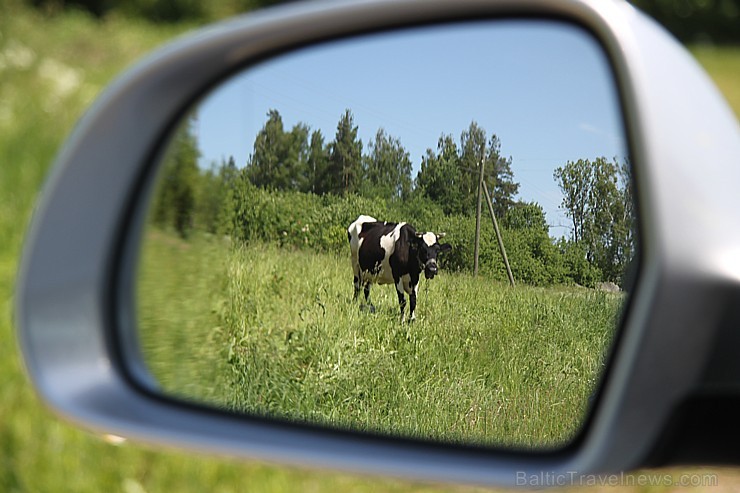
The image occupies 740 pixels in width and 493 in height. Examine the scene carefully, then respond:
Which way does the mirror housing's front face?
toward the camera
